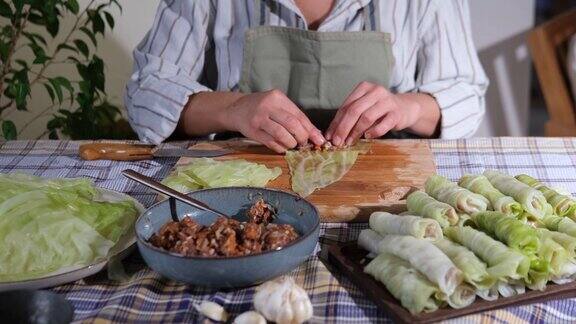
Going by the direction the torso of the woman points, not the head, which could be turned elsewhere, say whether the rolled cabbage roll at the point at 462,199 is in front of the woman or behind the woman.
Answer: in front

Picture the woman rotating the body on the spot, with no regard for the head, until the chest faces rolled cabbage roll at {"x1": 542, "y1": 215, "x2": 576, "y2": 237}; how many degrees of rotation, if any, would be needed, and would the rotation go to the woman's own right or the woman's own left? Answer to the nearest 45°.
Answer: approximately 45° to the woman's own left

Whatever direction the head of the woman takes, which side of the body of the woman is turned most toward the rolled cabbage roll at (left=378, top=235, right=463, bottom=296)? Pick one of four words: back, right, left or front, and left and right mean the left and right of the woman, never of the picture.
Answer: front

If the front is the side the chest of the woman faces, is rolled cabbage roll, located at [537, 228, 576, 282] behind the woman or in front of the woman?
in front

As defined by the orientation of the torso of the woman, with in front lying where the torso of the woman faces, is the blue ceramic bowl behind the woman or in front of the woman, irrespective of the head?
in front

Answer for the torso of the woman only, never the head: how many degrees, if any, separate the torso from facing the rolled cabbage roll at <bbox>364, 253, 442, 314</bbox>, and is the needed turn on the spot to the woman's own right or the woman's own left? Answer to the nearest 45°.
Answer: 0° — they already face it

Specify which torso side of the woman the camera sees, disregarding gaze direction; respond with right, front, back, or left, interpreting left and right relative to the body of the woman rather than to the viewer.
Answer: front

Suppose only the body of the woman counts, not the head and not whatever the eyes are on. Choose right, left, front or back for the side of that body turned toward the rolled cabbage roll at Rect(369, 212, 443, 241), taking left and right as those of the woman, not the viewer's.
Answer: front

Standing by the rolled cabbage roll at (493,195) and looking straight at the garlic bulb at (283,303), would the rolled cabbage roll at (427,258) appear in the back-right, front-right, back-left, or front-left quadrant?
front-left

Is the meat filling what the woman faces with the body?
yes

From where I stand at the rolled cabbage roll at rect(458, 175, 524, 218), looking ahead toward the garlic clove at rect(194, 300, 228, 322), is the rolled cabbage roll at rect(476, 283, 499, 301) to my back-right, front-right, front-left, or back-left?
front-left

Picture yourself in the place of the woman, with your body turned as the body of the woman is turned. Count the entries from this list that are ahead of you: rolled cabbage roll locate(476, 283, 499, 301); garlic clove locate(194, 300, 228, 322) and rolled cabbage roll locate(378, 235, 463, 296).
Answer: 3

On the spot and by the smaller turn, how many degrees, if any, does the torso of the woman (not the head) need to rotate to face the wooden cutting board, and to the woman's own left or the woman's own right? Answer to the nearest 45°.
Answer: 0° — they already face it

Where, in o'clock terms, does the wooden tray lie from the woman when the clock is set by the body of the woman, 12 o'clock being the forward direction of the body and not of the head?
The wooden tray is roughly at 12 o'clock from the woman.
